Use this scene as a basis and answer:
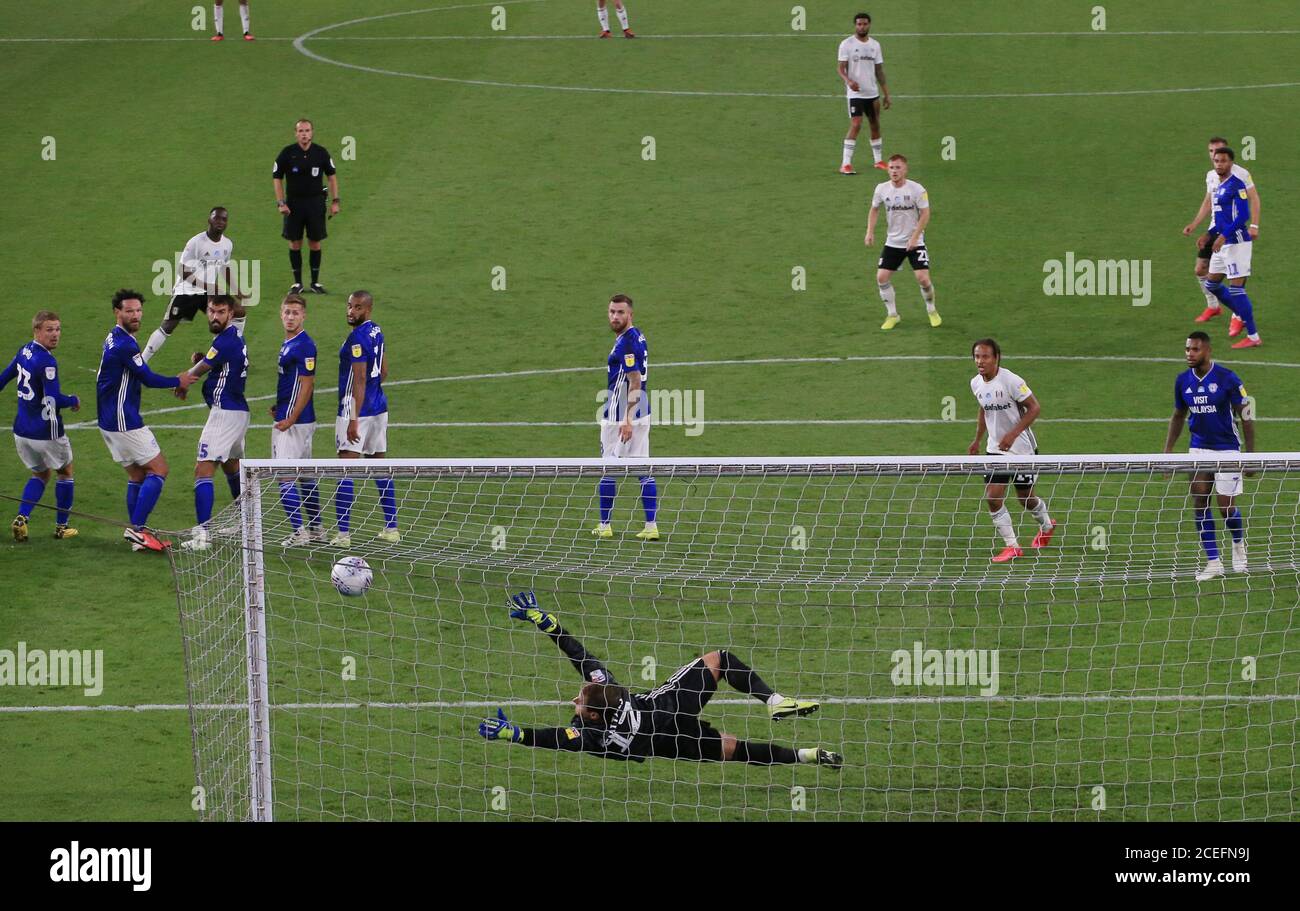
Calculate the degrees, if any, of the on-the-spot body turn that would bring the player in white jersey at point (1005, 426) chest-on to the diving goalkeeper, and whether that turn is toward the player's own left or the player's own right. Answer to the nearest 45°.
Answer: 0° — they already face them

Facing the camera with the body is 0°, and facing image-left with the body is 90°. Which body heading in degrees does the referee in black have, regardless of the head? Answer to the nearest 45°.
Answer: approximately 0°

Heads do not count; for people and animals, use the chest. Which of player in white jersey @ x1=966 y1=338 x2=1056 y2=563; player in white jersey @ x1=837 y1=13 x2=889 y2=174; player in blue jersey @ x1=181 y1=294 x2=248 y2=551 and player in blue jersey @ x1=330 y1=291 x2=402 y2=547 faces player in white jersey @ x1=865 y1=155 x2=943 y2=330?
player in white jersey @ x1=837 y1=13 x2=889 y2=174

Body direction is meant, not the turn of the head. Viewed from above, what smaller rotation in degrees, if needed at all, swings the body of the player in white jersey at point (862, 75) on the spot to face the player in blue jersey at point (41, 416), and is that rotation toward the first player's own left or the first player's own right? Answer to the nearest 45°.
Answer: approximately 45° to the first player's own right

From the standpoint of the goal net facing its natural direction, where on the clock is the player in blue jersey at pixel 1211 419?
The player in blue jersey is roughly at 2 o'clock from the goal net.

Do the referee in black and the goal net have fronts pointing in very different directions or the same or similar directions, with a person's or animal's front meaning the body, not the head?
very different directions

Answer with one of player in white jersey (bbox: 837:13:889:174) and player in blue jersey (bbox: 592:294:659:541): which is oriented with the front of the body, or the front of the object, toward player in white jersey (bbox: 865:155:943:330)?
player in white jersey (bbox: 837:13:889:174)

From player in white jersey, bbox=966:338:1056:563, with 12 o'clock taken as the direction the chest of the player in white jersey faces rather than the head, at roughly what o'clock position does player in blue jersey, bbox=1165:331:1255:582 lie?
The player in blue jersey is roughly at 8 o'clock from the player in white jersey.

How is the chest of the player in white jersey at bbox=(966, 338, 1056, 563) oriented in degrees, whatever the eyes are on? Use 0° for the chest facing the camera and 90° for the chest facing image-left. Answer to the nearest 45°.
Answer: approximately 45°

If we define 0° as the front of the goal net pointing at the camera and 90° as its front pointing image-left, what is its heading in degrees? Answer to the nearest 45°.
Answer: approximately 180°

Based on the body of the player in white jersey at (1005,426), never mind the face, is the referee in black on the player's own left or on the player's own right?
on the player's own right

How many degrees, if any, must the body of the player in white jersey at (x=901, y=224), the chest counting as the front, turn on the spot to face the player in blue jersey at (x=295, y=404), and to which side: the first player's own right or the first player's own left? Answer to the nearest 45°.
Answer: approximately 45° to the first player's own right
